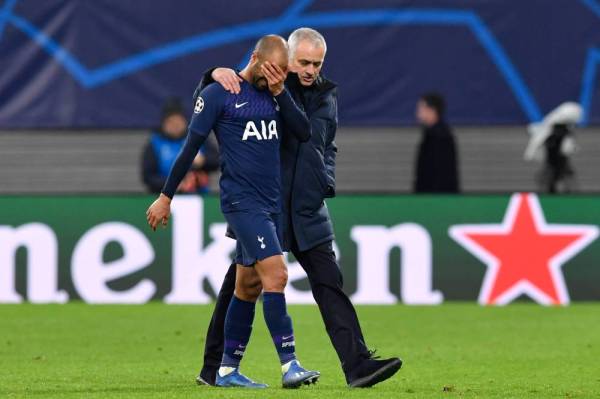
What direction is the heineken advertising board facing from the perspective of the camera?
toward the camera

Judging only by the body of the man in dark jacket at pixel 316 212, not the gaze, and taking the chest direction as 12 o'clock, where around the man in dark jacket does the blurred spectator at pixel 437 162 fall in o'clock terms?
The blurred spectator is roughly at 8 o'clock from the man in dark jacket.

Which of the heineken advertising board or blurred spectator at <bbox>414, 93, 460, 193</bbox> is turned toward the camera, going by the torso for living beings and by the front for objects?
the heineken advertising board

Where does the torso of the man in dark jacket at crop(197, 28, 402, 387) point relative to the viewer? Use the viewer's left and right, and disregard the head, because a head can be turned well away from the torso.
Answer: facing the viewer and to the right of the viewer

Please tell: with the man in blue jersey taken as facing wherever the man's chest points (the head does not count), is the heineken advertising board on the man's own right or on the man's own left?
on the man's own left

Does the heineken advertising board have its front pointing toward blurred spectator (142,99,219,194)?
no

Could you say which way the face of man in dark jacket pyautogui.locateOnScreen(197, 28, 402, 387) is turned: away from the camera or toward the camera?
toward the camera

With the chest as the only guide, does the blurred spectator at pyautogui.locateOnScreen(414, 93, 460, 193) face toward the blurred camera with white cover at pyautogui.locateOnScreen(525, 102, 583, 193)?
no

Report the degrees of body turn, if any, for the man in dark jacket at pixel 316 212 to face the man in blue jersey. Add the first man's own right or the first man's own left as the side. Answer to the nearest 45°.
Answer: approximately 90° to the first man's own right

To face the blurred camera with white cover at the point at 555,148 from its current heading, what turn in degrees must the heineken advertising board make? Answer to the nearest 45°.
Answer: approximately 135° to its left

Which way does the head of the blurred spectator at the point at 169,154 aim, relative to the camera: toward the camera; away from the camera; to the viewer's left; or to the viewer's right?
toward the camera
